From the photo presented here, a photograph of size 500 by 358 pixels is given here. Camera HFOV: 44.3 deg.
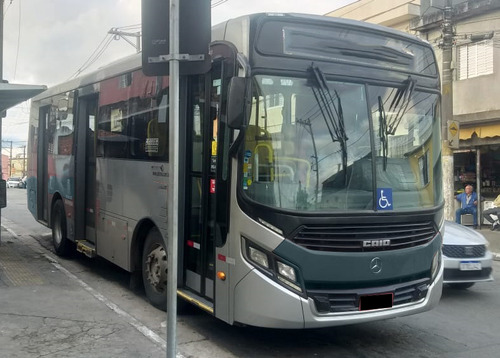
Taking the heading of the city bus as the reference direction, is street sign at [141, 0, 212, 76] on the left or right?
on its right

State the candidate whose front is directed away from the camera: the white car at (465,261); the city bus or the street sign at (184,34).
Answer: the street sign

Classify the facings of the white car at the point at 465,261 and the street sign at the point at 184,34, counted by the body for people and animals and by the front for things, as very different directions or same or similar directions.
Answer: very different directions

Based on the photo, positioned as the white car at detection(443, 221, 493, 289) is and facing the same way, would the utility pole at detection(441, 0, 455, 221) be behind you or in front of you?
behind

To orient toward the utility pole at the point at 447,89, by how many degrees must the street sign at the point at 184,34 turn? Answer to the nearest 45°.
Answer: approximately 45° to its right

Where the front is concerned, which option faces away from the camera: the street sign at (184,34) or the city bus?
the street sign

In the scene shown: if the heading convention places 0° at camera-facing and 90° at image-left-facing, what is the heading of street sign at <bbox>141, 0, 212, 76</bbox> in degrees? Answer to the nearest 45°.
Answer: approximately 180°
